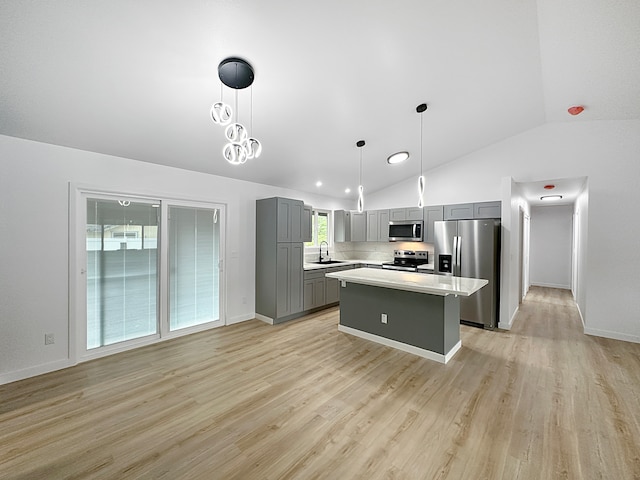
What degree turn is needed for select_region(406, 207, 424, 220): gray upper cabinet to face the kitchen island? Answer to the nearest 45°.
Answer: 0° — it already faces it

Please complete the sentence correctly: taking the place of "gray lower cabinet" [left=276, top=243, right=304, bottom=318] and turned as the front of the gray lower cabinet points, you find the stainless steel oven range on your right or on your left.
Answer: on your left

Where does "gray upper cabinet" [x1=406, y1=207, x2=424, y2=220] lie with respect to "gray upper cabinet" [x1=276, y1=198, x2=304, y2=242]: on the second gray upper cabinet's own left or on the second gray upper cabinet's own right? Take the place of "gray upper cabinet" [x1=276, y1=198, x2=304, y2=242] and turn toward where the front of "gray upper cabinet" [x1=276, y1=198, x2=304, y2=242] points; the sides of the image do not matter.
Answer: on the second gray upper cabinet's own left

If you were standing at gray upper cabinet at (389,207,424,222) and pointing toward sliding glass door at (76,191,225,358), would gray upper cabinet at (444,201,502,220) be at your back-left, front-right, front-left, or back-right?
back-left

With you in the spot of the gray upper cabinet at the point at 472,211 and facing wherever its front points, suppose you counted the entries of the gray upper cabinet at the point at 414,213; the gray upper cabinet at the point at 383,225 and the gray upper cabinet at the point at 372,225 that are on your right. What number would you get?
3

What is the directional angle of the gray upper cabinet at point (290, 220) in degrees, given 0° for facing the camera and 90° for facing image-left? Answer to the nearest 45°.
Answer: approximately 315°

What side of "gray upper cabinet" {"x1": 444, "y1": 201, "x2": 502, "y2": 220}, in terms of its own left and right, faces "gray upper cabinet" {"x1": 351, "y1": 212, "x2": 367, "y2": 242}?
right

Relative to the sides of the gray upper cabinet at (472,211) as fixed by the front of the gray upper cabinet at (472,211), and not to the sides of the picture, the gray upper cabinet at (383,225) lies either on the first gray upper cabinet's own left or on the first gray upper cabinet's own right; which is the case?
on the first gray upper cabinet's own right

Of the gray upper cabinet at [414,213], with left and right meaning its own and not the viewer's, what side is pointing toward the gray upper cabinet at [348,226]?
right
